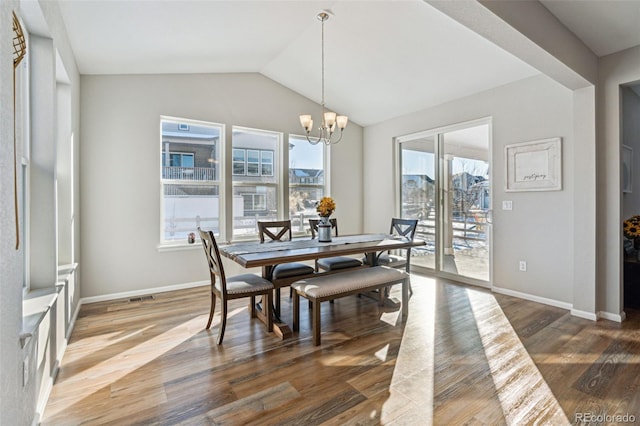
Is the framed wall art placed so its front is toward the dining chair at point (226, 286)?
yes

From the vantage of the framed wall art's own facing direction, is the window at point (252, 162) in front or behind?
in front

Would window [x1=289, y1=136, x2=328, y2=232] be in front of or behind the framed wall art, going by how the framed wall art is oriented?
in front

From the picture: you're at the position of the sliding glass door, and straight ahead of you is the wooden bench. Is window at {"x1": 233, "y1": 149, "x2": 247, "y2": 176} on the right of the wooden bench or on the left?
right

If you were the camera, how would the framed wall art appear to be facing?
facing the viewer and to the left of the viewer

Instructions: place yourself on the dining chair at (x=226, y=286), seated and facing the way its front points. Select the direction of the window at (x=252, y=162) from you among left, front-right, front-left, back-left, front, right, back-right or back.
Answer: front-left

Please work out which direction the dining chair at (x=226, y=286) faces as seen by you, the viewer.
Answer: facing away from the viewer and to the right of the viewer

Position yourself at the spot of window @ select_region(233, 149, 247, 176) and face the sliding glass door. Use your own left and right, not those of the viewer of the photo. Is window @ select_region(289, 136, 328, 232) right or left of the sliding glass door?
right
